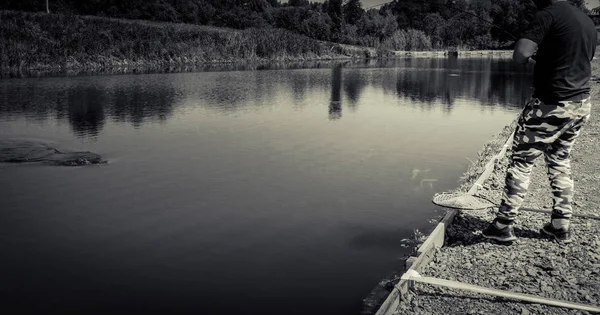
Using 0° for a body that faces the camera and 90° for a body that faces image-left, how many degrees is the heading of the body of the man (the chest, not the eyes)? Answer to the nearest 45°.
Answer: approximately 135°

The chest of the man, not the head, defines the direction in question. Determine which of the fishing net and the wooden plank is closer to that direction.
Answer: the fishing net

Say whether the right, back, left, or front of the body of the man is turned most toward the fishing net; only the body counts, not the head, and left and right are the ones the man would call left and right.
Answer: front

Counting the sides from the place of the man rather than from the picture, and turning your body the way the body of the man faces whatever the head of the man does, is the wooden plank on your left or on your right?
on your left
